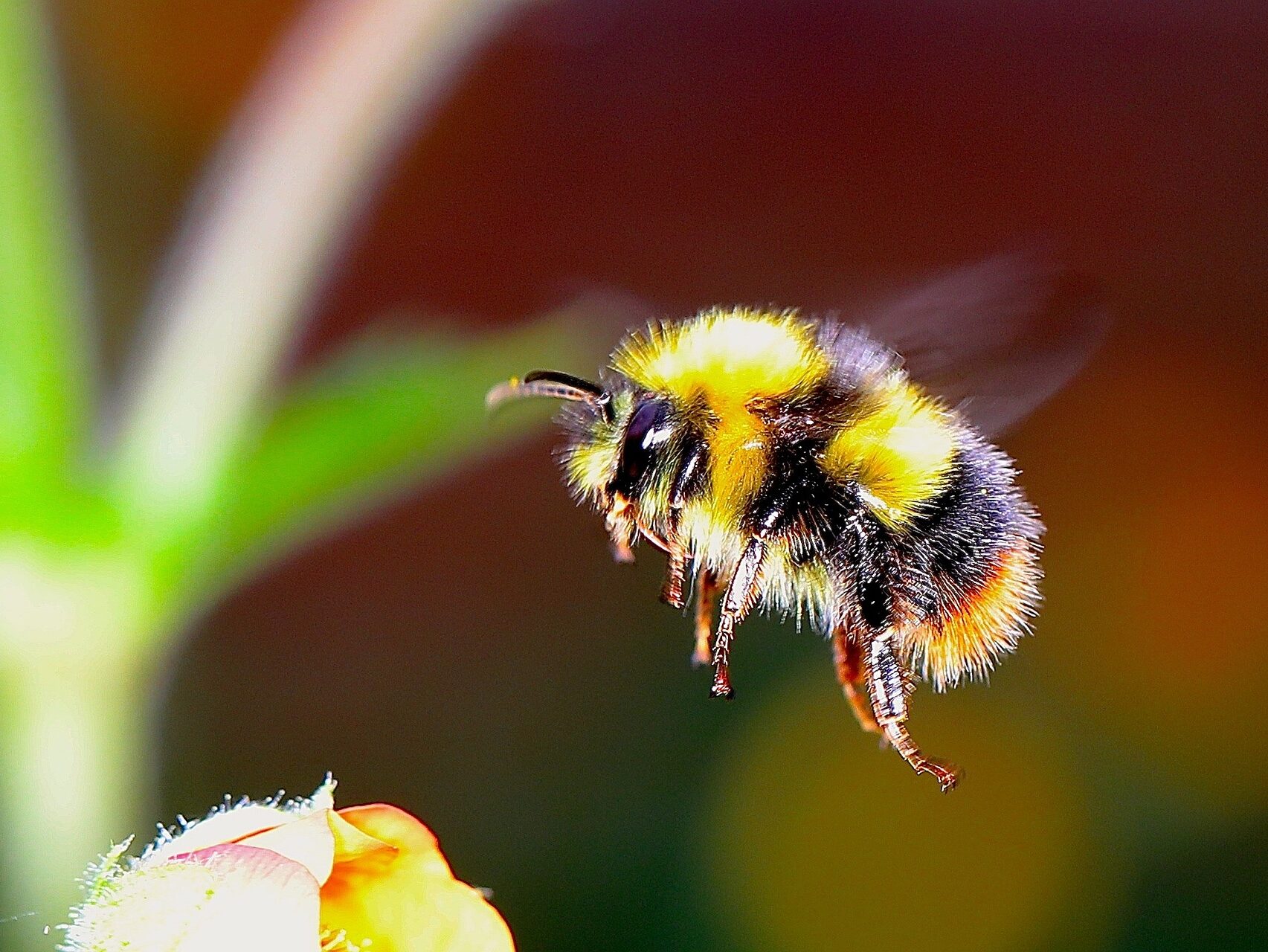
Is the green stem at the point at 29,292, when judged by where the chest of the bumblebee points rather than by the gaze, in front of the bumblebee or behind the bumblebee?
in front

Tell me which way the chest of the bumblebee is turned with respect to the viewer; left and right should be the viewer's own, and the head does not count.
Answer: facing to the left of the viewer

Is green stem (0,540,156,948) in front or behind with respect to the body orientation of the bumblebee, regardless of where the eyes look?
in front

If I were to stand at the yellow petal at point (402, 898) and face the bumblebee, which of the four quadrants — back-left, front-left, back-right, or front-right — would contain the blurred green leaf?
front-left
